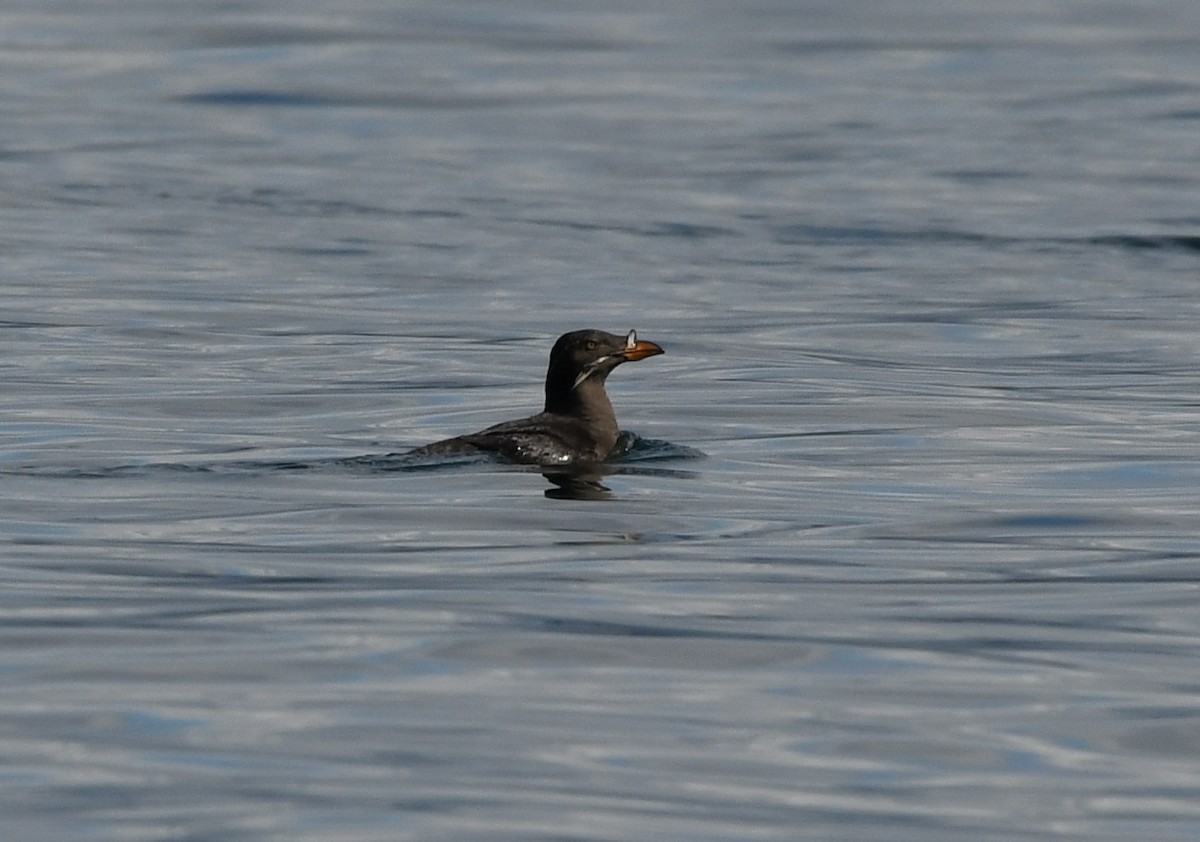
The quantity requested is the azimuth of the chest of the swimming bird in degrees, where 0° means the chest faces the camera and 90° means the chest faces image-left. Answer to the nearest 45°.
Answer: approximately 270°
